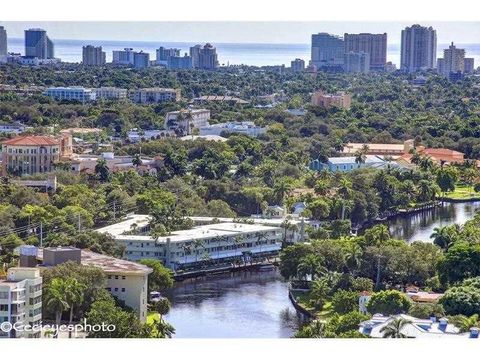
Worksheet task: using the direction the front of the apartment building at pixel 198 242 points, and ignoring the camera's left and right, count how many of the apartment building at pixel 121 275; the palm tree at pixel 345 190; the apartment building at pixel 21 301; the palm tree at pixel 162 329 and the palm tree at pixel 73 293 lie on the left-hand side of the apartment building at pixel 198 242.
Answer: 1

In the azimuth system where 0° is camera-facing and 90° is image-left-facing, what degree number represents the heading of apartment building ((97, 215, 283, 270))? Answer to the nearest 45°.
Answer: approximately 315°

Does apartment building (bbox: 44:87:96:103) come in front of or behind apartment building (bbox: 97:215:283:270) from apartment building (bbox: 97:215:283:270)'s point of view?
behind

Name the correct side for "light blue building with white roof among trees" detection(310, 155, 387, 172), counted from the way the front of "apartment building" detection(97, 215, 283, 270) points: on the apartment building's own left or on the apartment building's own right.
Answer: on the apartment building's own left

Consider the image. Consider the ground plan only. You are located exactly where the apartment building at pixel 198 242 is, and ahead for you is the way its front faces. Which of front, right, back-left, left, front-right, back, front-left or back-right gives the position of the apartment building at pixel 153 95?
back-left

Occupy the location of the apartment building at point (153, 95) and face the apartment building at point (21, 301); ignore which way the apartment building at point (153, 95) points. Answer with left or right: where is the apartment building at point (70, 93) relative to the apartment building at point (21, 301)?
right

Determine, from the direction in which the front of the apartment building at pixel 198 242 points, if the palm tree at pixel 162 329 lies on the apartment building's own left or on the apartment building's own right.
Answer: on the apartment building's own right

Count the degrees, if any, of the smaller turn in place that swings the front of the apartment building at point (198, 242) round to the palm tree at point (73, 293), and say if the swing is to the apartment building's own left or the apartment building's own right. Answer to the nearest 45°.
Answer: approximately 45° to the apartment building's own right

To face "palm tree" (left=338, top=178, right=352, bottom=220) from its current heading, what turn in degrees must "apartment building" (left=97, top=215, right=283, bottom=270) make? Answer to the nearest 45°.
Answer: approximately 90° to its left

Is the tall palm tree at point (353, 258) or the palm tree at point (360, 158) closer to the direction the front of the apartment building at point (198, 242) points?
the tall palm tree

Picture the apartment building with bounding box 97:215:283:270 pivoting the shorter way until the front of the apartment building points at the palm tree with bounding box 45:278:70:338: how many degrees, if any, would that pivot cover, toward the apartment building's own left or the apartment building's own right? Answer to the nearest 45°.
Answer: approximately 45° to the apartment building's own right

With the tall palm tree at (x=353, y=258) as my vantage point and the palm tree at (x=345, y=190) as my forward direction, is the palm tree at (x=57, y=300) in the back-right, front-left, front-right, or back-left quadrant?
back-left

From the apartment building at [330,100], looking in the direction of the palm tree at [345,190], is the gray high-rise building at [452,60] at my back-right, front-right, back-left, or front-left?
back-left

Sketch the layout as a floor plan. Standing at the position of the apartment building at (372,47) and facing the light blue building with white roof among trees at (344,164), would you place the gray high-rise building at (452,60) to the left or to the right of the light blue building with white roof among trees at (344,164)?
left

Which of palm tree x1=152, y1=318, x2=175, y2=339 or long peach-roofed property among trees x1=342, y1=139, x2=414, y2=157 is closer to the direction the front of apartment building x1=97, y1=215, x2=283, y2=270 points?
the palm tree

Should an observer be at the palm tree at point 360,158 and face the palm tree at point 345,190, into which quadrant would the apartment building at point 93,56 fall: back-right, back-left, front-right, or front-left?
back-right

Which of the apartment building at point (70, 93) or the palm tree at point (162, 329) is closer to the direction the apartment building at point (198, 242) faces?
the palm tree
